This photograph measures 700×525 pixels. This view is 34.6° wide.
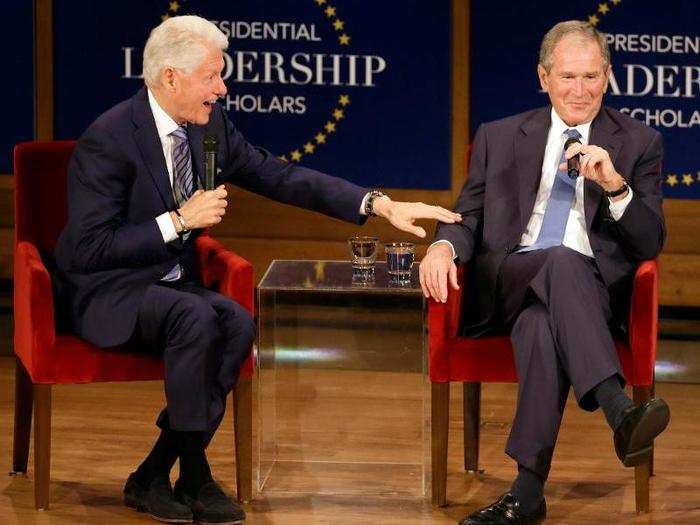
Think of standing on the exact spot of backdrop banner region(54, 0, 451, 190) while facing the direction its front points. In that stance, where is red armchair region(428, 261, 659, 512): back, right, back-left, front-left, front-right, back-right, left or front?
front

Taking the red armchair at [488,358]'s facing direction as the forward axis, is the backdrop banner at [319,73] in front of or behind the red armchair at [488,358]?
behind

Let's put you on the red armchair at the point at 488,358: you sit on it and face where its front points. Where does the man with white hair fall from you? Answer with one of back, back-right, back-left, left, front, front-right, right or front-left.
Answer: right

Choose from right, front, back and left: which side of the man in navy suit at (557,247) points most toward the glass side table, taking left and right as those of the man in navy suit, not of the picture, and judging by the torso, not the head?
right

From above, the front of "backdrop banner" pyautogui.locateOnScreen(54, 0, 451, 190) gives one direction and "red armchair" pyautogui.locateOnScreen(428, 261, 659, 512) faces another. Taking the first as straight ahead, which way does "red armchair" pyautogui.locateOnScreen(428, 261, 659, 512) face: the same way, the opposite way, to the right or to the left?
the same way

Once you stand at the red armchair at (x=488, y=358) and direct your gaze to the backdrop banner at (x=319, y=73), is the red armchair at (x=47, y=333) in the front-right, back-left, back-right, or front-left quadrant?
front-left

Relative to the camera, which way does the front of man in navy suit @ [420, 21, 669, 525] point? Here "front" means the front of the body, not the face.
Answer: toward the camera

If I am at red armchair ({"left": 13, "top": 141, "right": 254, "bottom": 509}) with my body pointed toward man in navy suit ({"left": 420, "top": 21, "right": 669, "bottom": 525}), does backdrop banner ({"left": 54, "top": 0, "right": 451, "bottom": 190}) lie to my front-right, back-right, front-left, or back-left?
front-left

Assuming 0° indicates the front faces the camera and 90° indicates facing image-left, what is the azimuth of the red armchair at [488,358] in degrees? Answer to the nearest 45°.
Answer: approximately 0°

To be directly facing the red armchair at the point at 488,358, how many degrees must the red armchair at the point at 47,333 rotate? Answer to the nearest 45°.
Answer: approximately 45° to its left

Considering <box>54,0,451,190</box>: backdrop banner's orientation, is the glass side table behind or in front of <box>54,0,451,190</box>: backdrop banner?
in front

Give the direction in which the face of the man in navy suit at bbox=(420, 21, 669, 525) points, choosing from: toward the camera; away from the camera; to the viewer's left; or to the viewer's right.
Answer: toward the camera
